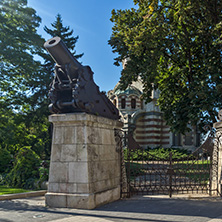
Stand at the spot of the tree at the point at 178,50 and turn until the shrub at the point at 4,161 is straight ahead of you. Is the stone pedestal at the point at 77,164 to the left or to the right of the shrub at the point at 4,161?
left

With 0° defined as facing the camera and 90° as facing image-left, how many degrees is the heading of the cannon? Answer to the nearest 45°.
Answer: approximately 45°

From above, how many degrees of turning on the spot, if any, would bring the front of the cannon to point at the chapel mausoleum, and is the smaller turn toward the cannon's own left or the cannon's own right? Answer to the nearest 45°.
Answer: approximately 135° to the cannon's own right

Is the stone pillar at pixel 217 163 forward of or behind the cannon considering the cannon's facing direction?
behind
